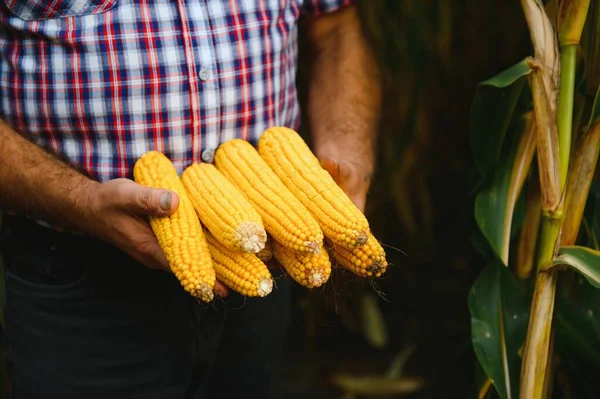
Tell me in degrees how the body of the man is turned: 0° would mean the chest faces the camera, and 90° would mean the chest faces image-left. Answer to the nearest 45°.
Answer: approximately 315°

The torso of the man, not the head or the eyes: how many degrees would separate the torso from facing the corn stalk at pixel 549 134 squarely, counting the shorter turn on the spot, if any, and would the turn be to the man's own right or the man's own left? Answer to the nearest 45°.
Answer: approximately 45° to the man's own left
